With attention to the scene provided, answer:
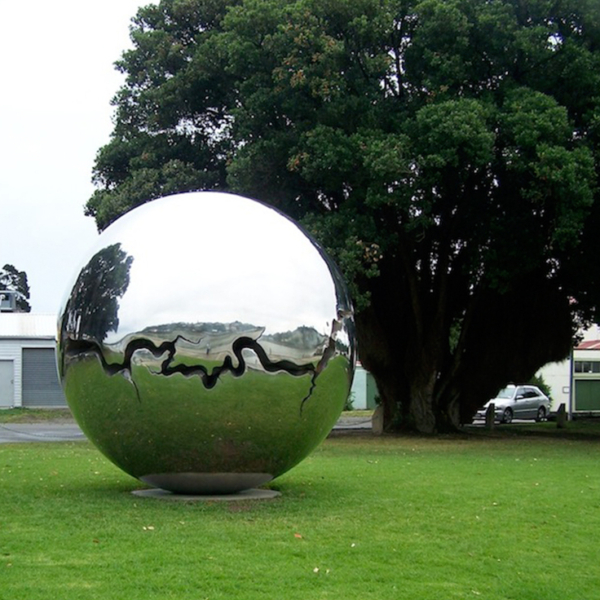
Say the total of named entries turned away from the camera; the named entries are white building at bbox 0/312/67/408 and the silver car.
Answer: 0

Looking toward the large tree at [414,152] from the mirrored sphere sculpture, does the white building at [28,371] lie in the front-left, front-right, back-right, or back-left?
front-left

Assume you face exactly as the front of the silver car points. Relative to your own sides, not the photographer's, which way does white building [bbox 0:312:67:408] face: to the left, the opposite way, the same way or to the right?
to the left

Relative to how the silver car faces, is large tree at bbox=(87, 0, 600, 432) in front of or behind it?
in front

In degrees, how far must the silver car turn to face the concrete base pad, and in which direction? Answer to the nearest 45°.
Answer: approximately 45° to its left

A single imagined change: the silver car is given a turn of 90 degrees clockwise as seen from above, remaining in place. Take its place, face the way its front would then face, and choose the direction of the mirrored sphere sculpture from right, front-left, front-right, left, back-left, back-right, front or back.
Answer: back-left

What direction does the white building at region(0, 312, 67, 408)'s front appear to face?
toward the camera

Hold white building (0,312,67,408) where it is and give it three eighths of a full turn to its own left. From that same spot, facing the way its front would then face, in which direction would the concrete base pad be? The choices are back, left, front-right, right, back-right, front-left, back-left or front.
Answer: back-right

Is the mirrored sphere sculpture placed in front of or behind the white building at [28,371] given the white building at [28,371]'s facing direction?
in front

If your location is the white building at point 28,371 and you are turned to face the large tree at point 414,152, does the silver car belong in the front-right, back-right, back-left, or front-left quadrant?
front-left

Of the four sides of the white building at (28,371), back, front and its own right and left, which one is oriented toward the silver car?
left

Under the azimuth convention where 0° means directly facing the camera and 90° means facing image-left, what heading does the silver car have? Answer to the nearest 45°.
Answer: approximately 45°

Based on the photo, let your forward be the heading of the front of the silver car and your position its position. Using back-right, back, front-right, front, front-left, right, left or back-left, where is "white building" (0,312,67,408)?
front-right
